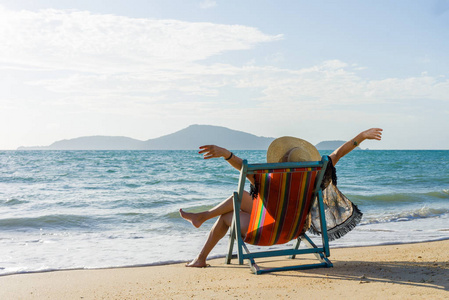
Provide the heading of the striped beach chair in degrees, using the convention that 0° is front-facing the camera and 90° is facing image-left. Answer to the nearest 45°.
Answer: approximately 135°
